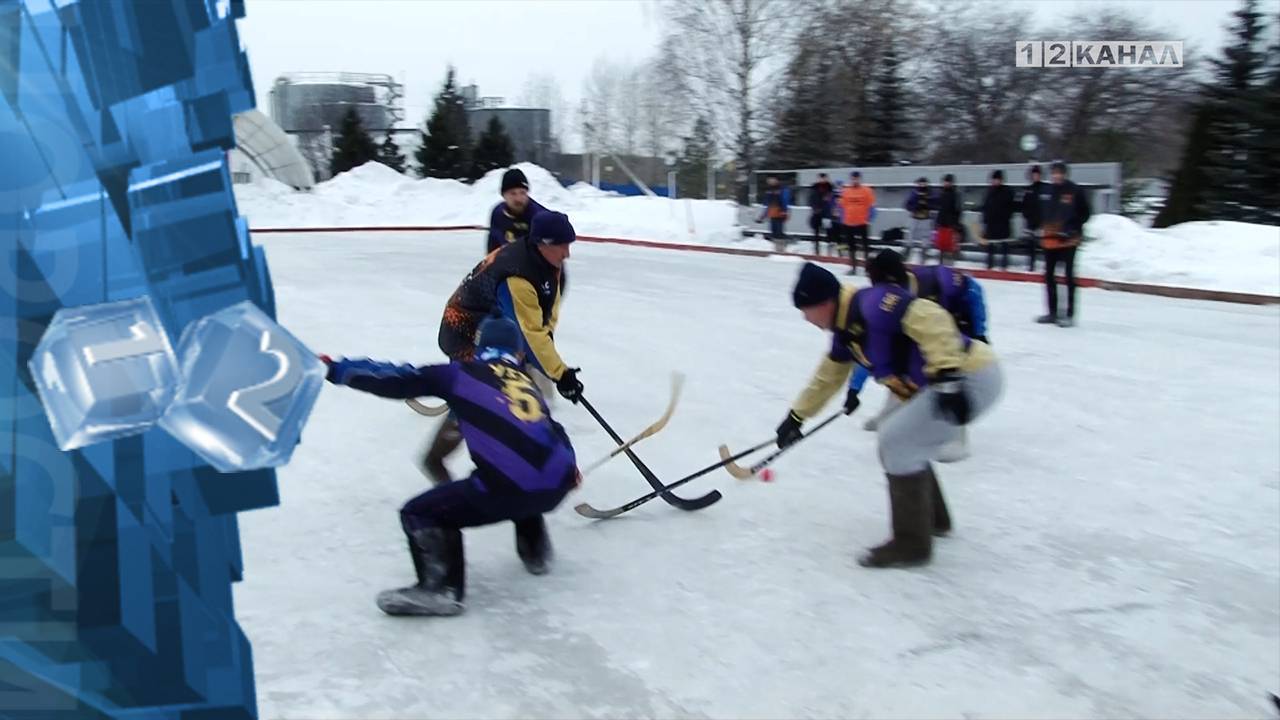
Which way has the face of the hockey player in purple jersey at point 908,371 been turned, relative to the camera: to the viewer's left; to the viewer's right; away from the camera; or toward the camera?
to the viewer's left

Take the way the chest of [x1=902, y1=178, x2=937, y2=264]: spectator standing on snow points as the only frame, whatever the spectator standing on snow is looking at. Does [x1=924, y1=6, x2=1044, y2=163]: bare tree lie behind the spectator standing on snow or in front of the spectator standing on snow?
behind

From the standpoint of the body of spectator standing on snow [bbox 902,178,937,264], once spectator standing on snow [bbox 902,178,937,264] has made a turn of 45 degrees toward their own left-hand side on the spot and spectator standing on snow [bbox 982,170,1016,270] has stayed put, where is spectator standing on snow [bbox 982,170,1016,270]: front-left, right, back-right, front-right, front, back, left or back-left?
front

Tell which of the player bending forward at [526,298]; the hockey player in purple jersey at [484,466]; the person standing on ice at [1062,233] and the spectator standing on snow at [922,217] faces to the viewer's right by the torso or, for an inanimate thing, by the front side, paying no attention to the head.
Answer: the player bending forward

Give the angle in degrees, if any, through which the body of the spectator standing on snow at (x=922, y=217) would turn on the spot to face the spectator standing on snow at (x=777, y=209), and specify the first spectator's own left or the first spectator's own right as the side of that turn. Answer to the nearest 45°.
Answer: approximately 135° to the first spectator's own right

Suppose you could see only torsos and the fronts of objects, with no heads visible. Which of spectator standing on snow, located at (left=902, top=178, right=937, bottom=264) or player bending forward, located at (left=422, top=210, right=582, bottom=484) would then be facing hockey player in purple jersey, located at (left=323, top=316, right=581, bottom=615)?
the spectator standing on snow

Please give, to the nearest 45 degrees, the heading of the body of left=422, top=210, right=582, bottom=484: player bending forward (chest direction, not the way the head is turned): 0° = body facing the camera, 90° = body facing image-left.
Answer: approximately 270°

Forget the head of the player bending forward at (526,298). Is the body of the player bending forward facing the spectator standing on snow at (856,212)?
no

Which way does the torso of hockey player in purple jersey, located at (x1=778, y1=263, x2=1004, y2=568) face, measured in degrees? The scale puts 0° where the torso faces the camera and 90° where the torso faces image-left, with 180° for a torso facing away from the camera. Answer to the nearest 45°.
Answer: approximately 90°

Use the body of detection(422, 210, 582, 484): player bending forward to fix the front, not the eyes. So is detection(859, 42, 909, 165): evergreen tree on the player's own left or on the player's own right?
on the player's own left

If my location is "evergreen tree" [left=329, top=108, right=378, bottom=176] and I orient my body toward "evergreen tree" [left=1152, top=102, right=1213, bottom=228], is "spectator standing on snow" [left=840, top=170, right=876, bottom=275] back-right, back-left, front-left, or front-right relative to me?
front-right

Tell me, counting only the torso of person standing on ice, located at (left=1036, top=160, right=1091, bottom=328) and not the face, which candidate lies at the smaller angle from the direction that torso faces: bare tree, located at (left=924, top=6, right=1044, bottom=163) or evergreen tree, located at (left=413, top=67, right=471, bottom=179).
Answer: the evergreen tree

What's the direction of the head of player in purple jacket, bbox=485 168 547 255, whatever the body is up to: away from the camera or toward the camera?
toward the camera

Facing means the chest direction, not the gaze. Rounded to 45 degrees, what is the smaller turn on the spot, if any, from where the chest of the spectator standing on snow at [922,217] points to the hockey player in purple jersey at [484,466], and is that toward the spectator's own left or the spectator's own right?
0° — they already face them
